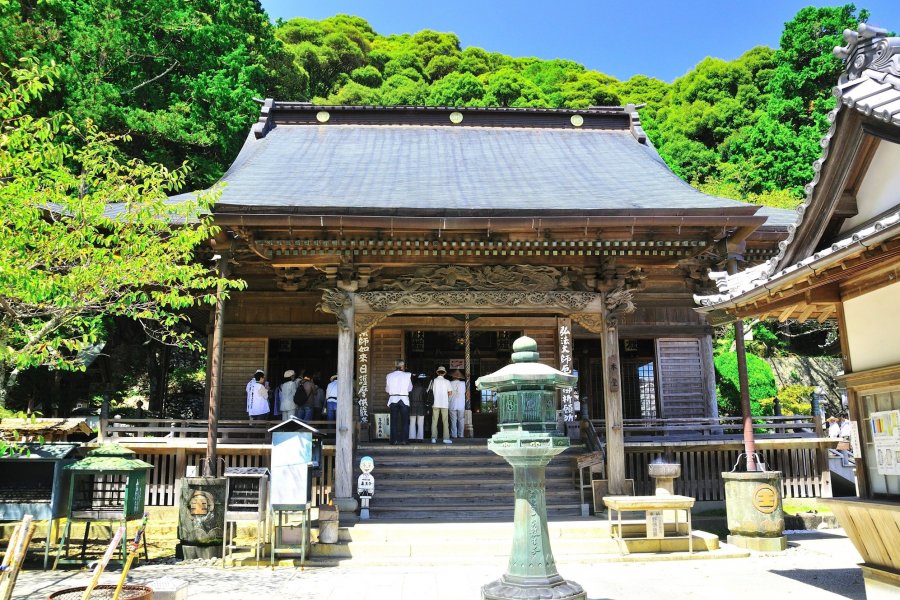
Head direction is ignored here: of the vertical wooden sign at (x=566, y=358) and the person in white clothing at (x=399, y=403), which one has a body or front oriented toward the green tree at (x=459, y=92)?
the person in white clothing

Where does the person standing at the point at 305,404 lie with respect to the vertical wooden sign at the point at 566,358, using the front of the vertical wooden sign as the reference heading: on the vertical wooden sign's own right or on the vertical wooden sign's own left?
on the vertical wooden sign's own right

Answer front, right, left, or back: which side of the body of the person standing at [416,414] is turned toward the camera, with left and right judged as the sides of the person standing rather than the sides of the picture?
back

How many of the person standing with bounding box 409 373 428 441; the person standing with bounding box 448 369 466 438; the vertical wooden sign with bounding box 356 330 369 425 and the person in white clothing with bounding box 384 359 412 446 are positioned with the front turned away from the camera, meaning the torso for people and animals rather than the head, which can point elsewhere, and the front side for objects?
3

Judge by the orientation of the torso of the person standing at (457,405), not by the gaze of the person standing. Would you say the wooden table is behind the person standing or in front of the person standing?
behind

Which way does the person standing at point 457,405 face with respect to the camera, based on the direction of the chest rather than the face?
away from the camera

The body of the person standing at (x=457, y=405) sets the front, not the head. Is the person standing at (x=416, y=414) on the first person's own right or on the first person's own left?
on the first person's own left

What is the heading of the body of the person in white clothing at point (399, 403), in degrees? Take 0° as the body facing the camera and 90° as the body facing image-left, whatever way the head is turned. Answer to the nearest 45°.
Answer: approximately 180°

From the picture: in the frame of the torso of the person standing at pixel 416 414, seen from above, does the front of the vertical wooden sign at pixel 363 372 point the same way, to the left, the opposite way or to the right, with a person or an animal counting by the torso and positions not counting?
the opposite way

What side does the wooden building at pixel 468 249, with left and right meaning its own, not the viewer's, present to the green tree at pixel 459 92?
back

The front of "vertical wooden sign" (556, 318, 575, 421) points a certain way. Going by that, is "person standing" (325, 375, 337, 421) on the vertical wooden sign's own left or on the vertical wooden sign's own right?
on the vertical wooden sign's own right

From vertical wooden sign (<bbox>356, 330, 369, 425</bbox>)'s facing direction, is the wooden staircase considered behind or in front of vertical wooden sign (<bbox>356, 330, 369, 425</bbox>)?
in front
